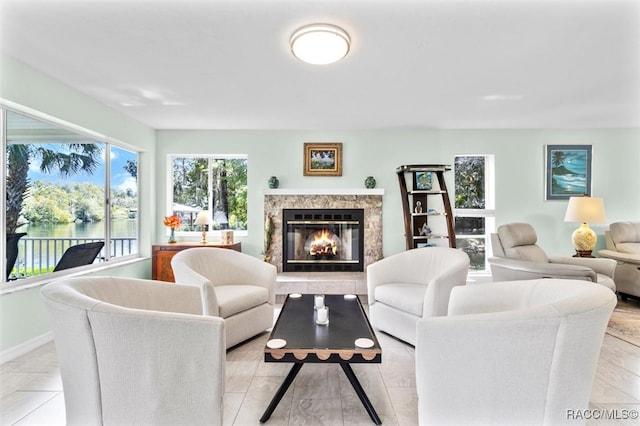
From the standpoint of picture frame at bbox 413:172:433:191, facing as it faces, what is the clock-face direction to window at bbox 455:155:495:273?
The window is roughly at 8 o'clock from the picture frame.

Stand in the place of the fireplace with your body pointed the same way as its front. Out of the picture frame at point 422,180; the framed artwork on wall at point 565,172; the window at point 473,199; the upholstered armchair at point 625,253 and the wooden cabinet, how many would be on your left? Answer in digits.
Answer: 4

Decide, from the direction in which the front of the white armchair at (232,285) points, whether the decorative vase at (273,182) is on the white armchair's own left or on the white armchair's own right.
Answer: on the white armchair's own left

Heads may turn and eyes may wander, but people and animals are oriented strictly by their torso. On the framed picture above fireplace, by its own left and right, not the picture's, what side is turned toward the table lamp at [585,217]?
left

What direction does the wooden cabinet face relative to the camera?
toward the camera

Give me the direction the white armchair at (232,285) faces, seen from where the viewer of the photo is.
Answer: facing the viewer and to the right of the viewer

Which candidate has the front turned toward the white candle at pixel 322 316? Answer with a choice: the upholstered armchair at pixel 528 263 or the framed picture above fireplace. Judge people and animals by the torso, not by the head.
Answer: the framed picture above fireplace

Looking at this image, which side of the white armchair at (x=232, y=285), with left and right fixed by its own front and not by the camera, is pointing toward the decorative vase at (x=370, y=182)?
left

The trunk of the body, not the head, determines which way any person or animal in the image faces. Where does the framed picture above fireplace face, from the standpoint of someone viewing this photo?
facing the viewer

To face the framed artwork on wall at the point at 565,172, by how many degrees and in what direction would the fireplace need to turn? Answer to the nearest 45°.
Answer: approximately 90° to its left
